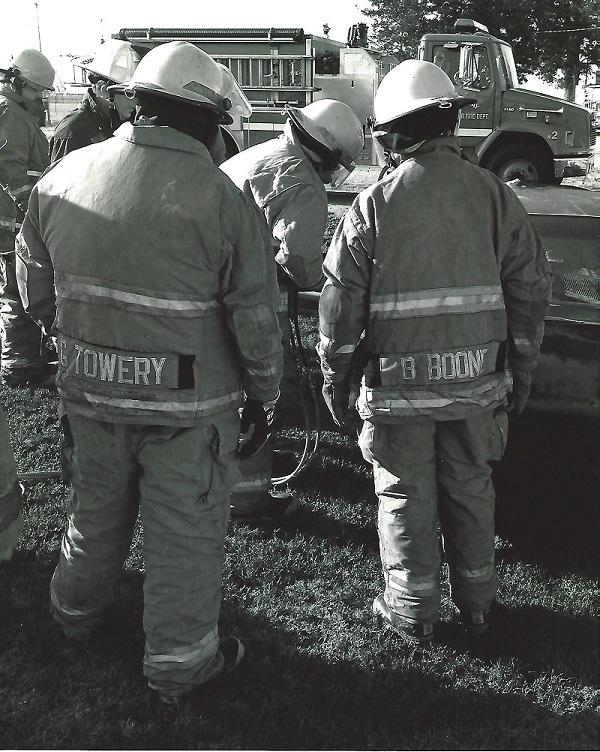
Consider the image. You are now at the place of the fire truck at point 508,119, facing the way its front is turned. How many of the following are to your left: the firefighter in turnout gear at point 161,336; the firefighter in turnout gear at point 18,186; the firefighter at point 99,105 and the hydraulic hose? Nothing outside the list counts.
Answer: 0

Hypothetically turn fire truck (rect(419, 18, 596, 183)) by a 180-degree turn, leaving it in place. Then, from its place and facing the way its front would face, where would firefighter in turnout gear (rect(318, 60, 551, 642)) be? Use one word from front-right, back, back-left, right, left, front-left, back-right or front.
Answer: left

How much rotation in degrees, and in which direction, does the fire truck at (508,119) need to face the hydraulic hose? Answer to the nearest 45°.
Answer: approximately 90° to its right

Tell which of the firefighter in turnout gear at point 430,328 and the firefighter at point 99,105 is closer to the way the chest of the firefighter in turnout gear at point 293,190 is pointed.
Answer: the firefighter in turnout gear

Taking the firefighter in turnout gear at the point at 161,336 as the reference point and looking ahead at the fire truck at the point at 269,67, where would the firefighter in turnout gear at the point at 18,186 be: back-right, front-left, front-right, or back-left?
front-left

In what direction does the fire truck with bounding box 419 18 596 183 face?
to the viewer's right

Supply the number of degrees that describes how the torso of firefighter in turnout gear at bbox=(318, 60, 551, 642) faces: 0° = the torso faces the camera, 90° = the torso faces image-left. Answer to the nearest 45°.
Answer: approximately 180°

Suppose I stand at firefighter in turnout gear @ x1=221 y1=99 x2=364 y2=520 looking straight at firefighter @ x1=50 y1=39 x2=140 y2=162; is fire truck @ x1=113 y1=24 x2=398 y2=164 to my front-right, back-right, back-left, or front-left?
front-right
